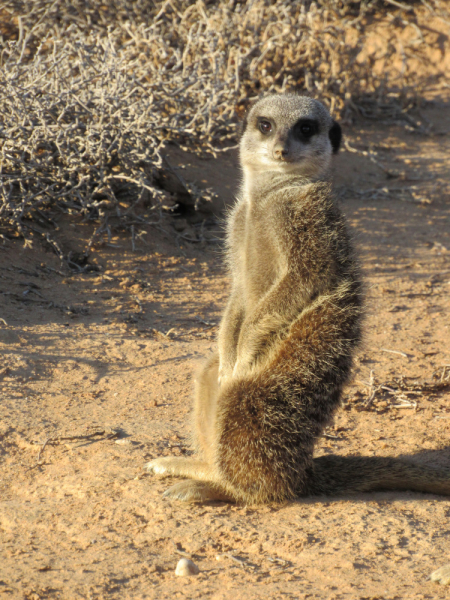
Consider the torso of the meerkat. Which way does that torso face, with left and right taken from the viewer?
facing the viewer and to the left of the viewer

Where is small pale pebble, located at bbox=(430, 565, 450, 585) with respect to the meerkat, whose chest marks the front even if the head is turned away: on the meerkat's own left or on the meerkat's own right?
on the meerkat's own left
